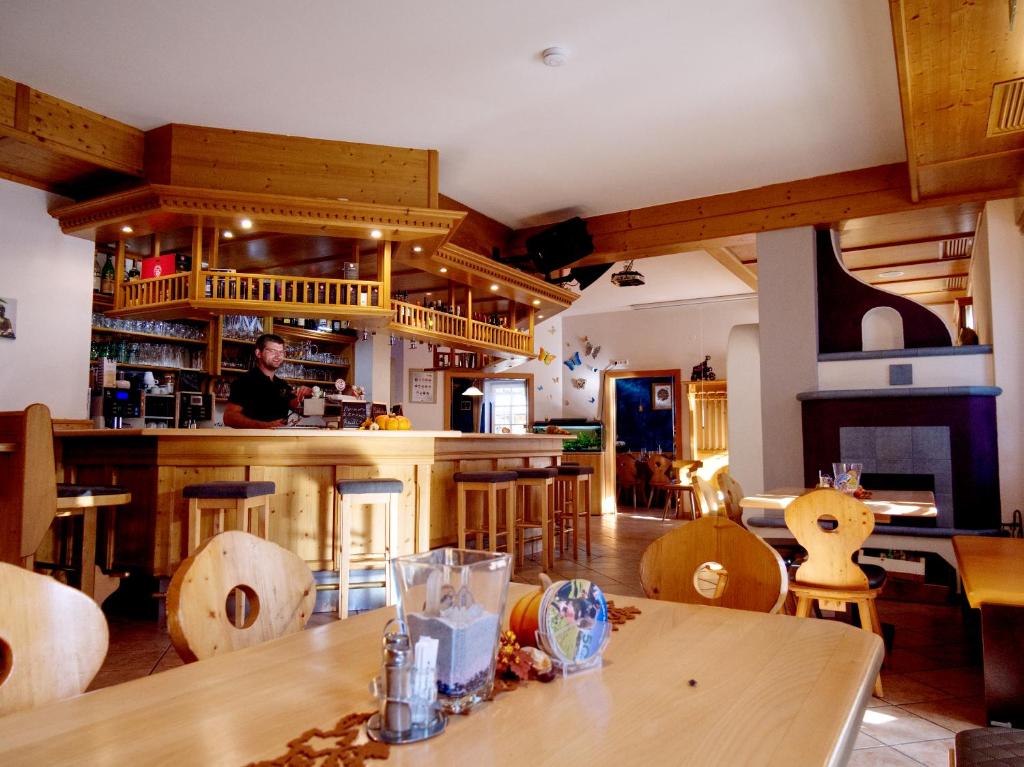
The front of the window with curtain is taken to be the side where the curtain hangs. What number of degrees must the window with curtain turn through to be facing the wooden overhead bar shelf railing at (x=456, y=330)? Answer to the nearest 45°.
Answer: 0° — it already faces it

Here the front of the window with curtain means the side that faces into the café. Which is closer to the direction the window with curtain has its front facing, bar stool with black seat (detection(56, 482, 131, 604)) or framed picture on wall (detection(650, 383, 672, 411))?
the bar stool with black seat

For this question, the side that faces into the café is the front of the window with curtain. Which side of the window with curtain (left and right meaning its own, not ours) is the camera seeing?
front

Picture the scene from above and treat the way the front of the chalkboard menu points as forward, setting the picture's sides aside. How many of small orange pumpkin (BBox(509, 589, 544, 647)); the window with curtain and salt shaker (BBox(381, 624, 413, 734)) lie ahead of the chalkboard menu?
2

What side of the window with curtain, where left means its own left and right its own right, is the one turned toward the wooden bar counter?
front

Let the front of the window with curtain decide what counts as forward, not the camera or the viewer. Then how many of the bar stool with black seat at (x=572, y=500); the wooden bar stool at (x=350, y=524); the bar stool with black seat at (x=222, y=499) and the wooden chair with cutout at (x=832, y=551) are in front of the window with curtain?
4

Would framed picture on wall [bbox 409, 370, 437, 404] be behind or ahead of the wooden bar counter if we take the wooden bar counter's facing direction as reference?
behind

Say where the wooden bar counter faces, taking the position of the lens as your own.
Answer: facing the viewer

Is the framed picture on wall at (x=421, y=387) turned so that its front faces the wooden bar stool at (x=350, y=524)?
yes

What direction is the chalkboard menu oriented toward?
toward the camera

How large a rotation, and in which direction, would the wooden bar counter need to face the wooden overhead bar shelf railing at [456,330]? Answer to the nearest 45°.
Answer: approximately 135° to its left

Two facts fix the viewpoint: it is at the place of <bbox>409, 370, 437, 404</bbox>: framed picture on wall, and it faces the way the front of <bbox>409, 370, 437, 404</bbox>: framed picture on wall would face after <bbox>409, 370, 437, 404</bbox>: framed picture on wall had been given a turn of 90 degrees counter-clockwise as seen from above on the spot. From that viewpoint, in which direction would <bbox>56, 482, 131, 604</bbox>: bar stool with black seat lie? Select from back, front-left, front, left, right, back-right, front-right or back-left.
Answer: right

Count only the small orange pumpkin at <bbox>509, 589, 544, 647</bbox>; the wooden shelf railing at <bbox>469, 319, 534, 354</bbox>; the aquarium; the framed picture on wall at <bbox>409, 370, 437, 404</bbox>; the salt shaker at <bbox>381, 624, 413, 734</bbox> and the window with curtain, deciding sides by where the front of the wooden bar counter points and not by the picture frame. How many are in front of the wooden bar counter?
2

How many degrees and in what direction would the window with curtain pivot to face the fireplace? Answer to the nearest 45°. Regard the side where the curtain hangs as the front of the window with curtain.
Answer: approximately 45° to its left

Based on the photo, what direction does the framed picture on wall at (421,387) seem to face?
toward the camera

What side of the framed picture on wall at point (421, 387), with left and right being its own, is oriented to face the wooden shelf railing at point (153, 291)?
front

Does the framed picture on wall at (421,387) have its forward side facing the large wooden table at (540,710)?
yes

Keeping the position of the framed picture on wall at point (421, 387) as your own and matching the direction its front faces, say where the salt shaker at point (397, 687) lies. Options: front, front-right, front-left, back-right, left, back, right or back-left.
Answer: front

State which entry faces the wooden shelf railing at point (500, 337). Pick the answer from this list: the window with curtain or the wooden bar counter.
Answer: the window with curtain
